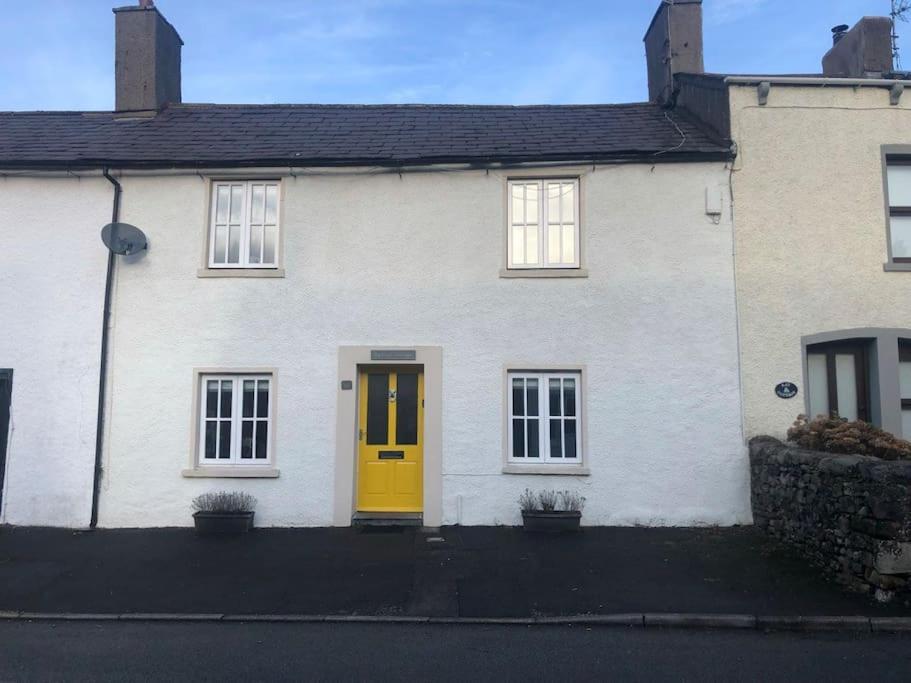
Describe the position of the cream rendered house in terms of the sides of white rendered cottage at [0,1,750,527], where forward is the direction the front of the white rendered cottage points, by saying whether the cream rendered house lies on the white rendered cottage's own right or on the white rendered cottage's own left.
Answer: on the white rendered cottage's own left

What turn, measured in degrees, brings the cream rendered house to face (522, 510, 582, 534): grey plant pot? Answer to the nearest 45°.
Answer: approximately 45° to its right

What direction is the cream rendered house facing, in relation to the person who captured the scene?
facing the viewer

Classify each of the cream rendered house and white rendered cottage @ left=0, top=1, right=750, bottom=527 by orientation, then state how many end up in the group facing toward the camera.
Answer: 2

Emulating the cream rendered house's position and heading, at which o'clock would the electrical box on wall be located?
The electrical box on wall is roughly at 2 o'clock from the cream rendered house.

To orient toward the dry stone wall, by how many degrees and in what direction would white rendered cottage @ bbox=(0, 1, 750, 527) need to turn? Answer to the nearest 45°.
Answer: approximately 45° to its left

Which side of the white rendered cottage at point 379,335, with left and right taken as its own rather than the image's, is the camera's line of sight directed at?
front
